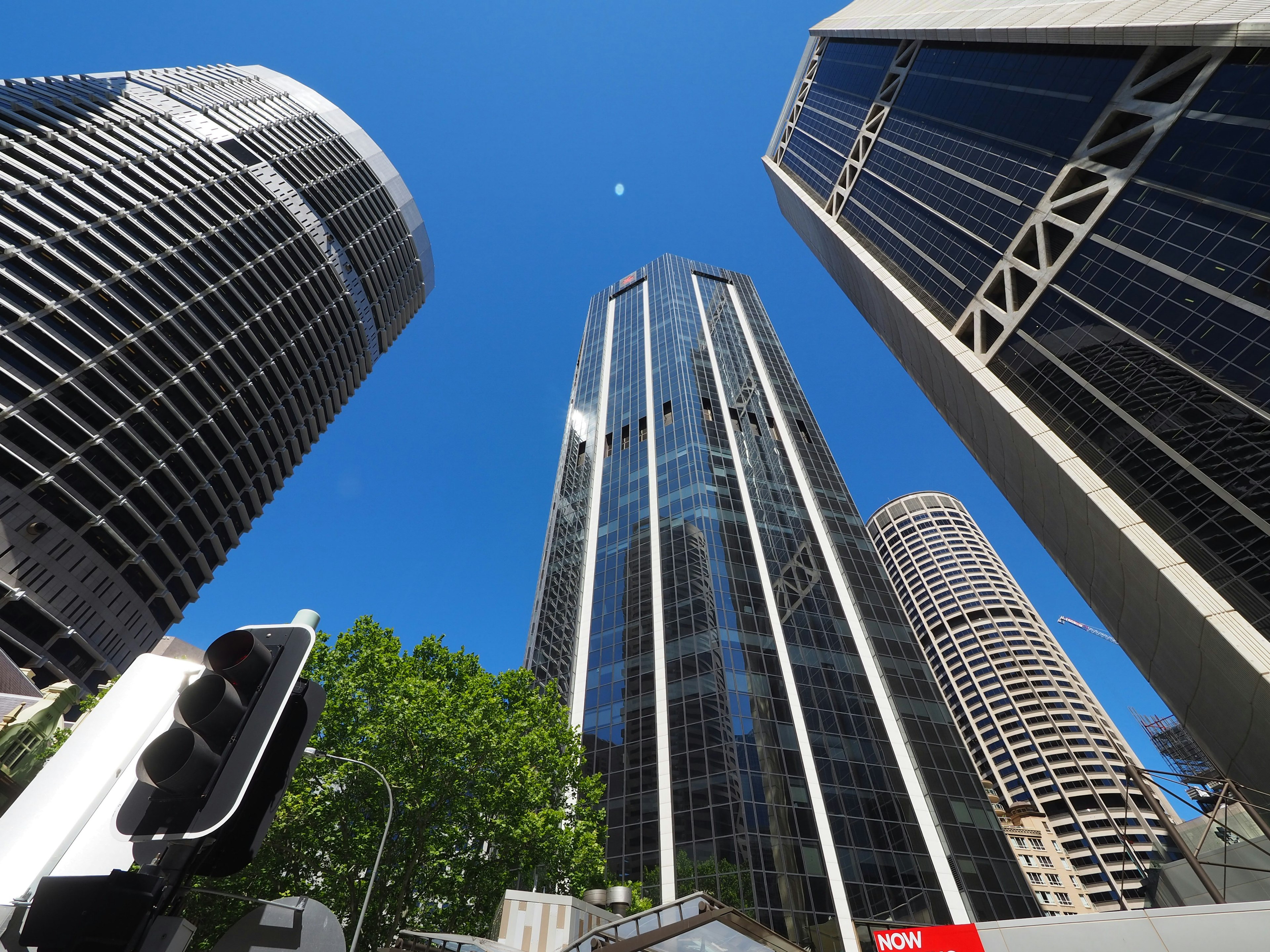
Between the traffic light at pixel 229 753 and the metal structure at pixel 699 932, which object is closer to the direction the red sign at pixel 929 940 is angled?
the traffic light

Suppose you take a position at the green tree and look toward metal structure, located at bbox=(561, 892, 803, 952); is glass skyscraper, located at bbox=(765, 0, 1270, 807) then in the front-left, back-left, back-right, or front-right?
front-left

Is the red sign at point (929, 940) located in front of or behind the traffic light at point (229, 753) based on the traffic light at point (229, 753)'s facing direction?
behind

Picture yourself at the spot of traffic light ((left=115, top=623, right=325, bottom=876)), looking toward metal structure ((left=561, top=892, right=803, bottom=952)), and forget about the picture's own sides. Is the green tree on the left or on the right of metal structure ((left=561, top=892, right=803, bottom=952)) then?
left

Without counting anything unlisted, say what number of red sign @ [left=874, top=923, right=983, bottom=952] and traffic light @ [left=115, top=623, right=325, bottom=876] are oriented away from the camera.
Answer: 0

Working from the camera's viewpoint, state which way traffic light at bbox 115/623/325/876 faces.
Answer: facing the viewer and to the left of the viewer

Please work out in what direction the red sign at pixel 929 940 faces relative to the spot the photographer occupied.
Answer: facing the viewer

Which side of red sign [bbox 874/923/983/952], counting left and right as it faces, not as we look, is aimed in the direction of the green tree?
right

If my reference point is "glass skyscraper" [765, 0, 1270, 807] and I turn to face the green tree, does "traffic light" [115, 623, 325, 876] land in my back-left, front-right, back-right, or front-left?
front-left

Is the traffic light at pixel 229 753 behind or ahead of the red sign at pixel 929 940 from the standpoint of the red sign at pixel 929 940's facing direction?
ahead

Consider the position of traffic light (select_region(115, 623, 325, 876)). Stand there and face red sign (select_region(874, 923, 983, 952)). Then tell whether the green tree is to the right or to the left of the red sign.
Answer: left

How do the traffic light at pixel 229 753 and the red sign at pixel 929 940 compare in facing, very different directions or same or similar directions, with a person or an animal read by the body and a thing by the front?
same or similar directions

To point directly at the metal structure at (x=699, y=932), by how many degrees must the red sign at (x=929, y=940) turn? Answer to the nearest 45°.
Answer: approximately 90° to its right
